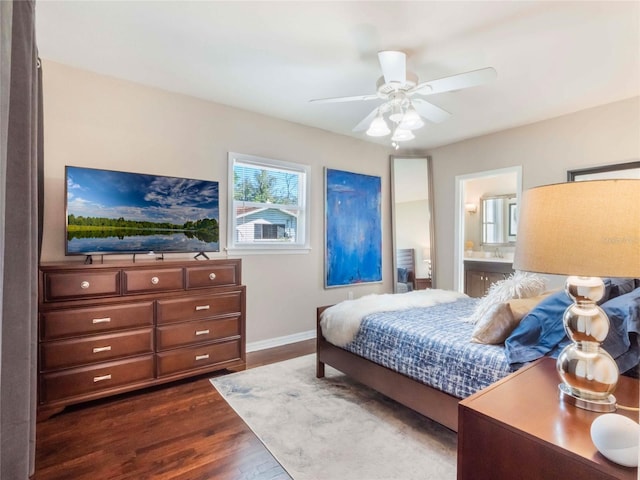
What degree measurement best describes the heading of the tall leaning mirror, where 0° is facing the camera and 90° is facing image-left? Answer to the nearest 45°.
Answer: approximately 315°

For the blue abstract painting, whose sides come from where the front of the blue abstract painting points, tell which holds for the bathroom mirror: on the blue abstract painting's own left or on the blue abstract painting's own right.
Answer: on the blue abstract painting's own left

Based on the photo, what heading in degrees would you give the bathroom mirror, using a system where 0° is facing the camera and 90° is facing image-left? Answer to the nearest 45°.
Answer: approximately 45°

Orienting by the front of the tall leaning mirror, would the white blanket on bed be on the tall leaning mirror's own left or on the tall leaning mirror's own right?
on the tall leaning mirror's own right

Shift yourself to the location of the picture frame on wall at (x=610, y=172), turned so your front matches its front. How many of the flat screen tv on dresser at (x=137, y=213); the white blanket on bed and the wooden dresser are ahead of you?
3

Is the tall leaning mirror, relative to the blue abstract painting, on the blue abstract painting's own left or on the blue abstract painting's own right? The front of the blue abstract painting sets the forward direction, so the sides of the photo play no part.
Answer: on the blue abstract painting's own left

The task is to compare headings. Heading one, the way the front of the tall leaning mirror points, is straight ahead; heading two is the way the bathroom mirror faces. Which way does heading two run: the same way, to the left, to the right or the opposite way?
to the right

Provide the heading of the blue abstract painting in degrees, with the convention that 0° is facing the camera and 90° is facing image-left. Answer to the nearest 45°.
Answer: approximately 315°

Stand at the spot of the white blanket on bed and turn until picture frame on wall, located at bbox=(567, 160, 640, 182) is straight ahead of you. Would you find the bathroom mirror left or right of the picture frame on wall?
left
